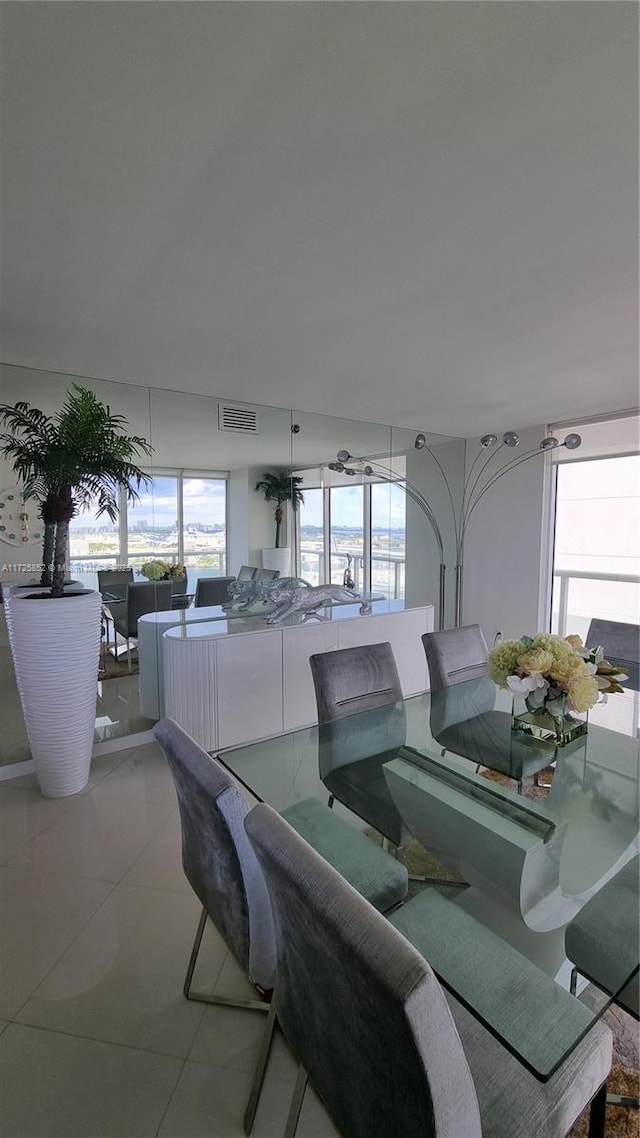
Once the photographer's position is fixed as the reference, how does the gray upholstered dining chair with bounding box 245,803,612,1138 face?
facing away from the viewer and to the right of the viewer

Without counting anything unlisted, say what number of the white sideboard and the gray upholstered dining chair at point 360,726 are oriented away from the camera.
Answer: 0

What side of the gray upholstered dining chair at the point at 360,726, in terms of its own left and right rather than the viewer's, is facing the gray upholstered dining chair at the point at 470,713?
left

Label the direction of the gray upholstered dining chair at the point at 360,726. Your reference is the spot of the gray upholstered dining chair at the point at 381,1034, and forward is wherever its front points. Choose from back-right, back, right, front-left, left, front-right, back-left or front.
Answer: front-left

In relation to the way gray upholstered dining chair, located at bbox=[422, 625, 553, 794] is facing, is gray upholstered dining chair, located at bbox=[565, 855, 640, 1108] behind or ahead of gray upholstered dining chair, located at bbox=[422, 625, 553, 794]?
ahead

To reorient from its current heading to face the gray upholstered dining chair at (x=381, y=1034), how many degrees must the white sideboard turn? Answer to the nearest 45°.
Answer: approximately 45° to its right

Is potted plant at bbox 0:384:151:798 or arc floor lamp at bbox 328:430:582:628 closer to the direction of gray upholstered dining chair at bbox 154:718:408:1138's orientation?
the arc floor lamp

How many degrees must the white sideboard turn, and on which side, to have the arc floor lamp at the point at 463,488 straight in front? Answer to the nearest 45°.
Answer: approximately 90° to its left

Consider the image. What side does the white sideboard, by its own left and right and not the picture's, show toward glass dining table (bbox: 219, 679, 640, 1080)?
front

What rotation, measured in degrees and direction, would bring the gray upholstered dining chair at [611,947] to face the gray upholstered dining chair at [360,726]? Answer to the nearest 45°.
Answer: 0° — it already faces it

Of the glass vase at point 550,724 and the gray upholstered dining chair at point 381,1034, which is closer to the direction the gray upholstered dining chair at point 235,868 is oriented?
the glass vase

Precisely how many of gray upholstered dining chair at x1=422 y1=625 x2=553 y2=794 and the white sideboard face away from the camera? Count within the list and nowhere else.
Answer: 0

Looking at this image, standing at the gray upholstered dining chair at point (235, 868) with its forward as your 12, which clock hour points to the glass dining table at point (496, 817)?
The glass dining table is roughly at 1 o'clock from the gray upholstered dining chair.

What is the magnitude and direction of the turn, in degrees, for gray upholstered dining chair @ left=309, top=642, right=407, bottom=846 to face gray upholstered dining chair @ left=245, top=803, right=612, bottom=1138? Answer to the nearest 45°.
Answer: approximately 45° to its right

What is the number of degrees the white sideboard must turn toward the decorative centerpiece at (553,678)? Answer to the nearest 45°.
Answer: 0° — it already faces it
